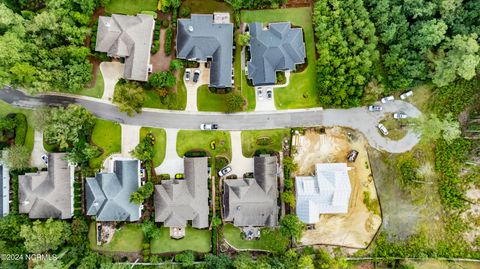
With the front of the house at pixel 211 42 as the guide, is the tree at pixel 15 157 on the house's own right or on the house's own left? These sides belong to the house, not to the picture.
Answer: on the house's own right

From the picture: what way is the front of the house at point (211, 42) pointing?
toward the camera

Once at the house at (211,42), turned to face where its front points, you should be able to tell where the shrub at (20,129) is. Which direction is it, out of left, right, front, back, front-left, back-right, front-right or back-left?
right

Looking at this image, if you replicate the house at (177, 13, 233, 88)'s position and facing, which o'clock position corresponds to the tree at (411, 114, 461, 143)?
The tree is roughly at 9 o'clock from the house.

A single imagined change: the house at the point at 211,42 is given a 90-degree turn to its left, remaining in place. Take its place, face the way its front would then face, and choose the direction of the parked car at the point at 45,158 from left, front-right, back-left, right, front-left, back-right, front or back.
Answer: back

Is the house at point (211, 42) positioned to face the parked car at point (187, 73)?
no

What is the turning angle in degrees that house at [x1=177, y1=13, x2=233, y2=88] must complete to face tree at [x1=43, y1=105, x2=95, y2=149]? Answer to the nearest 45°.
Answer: approximately 90° to its right

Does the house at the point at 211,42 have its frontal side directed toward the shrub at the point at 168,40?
no

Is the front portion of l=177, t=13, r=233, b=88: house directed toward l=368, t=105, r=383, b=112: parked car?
no

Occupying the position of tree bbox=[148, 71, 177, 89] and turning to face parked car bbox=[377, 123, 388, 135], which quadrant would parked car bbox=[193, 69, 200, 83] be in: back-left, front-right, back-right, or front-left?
front-left

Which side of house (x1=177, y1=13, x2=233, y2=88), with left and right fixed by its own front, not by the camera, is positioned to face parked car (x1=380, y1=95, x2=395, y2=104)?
left

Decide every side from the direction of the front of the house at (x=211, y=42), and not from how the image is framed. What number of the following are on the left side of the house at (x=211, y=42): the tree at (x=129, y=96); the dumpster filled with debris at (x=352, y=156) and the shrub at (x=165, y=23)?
1

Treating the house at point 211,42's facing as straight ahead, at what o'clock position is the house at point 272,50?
the house at point 272,50 is roughly at 9 o'clock from the house at point 211,42.

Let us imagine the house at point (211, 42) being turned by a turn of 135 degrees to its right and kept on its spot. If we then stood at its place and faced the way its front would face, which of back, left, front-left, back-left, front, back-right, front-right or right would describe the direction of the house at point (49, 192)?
front-left

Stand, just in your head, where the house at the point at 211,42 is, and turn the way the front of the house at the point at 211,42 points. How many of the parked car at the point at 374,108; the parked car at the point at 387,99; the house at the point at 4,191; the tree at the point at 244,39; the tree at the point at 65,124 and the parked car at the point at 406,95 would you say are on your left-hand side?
4
